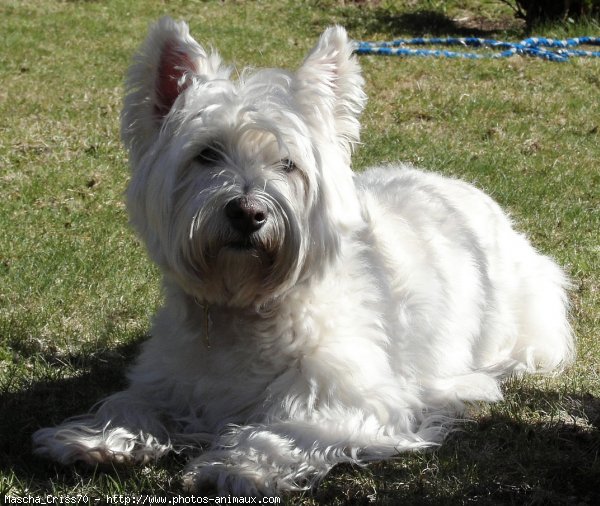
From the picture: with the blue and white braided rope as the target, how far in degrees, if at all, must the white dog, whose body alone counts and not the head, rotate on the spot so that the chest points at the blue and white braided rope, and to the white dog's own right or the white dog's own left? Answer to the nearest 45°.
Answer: approximately 135° to the white dog's own right

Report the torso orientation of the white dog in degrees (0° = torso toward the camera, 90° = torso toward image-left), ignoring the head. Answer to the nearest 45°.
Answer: approximately 45°
